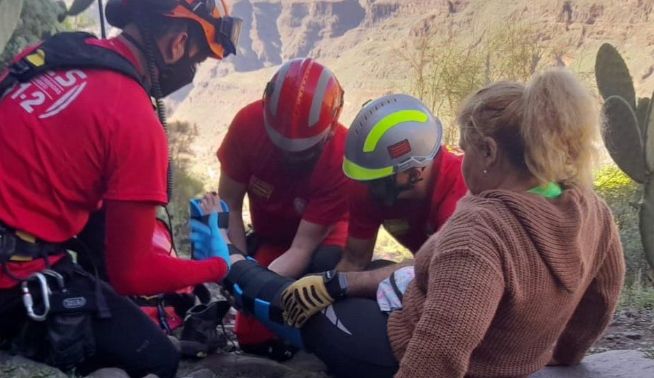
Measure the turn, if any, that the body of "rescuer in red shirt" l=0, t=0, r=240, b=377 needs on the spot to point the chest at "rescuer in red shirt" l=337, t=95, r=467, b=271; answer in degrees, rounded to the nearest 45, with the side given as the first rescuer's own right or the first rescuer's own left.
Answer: approximately 45° to the first rescuer's own right

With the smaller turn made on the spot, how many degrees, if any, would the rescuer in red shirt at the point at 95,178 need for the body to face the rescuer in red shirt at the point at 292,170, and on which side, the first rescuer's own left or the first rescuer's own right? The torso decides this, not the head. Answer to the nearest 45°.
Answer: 0° — they already face them

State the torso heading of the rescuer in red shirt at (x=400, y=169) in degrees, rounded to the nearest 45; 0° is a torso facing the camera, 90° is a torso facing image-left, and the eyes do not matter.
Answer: approximately 45°

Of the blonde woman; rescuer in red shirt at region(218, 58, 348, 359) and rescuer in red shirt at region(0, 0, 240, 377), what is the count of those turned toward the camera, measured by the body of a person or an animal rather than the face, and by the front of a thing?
1

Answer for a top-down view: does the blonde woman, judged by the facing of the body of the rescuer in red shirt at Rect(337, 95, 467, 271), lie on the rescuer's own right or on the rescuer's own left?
on the rescuer's own left

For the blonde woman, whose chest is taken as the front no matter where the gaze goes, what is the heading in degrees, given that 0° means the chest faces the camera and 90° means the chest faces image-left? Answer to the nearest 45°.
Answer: approximately 135°

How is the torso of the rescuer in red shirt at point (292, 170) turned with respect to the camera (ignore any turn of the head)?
toward the camera

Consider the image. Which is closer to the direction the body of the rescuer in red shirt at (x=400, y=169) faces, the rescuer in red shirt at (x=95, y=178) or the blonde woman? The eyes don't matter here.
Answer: the rescuer in red shirt

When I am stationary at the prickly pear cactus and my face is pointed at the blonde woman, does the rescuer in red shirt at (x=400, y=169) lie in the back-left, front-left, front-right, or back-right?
front-right

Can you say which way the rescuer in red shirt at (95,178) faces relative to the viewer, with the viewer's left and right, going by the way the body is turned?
facing away from the viewer and to the right of the viewer

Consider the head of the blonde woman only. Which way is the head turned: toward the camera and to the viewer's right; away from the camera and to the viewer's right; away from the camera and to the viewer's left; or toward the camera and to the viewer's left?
away from the camera and to the viewer's left

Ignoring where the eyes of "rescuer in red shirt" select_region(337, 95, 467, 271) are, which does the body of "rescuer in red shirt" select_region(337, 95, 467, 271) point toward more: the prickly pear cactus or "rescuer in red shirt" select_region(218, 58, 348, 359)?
the rescuer in red shirt

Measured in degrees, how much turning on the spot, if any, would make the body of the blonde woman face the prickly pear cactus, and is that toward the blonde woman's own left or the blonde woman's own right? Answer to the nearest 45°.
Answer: approximately 45° to the blonde woman's own right

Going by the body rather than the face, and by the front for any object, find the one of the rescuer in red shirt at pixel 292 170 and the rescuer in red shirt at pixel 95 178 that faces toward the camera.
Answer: the rescuer in red shirt at pixel 292 170

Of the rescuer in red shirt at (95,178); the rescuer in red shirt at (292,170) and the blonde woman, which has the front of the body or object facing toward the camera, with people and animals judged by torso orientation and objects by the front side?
the rescuer in red shirt at (292,170)

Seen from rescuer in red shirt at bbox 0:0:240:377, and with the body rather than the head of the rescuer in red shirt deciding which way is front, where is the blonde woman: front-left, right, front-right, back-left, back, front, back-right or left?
right
